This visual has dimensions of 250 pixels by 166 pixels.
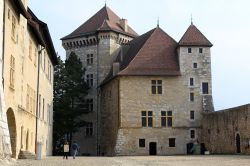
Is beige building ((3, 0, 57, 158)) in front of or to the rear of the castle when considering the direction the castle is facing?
in front

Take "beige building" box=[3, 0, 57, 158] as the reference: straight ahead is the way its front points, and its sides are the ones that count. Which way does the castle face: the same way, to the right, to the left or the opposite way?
to the right

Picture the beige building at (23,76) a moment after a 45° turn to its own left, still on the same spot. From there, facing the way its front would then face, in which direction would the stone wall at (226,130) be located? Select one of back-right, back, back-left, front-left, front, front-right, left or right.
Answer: front

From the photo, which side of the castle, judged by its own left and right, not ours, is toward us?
front

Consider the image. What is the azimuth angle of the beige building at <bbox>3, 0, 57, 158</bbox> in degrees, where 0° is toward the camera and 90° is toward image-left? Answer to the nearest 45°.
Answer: approximately 270°

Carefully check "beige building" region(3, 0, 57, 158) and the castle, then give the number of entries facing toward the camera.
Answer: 1

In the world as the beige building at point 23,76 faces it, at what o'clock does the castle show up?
The castle is roughly at 10 o'clock from the beige building.
